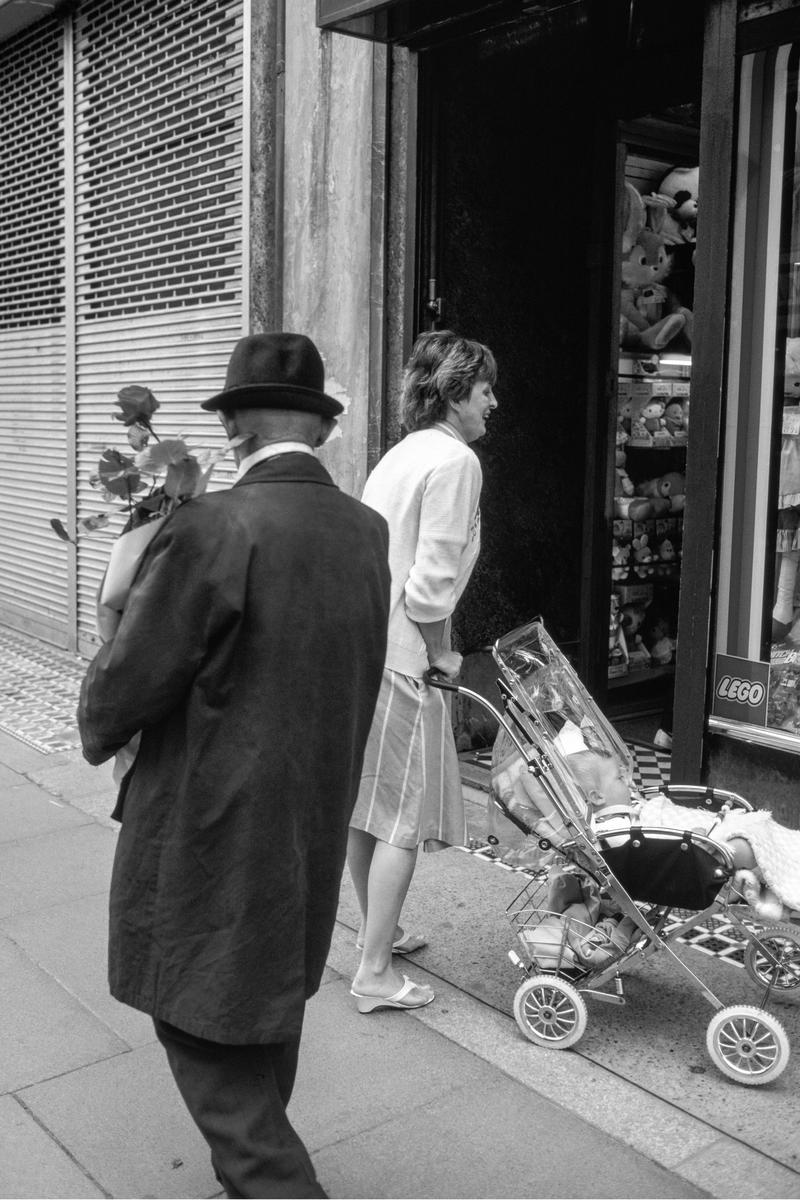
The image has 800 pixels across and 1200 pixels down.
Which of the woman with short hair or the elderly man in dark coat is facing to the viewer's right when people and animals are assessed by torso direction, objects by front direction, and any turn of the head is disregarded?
the woman with short hair

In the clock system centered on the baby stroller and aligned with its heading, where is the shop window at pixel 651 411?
The shop window is roughly at 9 o'clock from the baby stroller.

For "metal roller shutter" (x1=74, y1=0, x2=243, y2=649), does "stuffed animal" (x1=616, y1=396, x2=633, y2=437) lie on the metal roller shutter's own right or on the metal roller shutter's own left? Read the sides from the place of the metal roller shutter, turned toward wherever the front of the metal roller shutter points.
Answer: on the metal roller shutter's own left

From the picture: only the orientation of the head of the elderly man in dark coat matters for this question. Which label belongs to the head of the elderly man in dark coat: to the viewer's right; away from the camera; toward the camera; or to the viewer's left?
away from the camera

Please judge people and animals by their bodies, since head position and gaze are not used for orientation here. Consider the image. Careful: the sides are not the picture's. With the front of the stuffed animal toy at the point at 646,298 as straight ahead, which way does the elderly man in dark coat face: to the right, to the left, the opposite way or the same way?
the opposite way

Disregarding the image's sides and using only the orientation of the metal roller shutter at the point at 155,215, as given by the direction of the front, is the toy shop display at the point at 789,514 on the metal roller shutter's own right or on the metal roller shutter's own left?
on the metal roller shutter's own left

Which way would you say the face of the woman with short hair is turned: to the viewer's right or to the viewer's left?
to the viewer's right

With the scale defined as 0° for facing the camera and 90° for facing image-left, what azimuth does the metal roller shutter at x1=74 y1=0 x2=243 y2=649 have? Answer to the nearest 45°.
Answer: approximately 45°

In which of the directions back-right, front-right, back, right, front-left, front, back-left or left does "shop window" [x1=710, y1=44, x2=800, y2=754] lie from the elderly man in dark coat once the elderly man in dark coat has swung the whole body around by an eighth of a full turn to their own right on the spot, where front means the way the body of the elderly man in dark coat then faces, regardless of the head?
front-right

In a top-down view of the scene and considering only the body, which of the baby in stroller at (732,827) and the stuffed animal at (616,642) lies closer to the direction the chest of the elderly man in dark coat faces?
the stuffed animal
